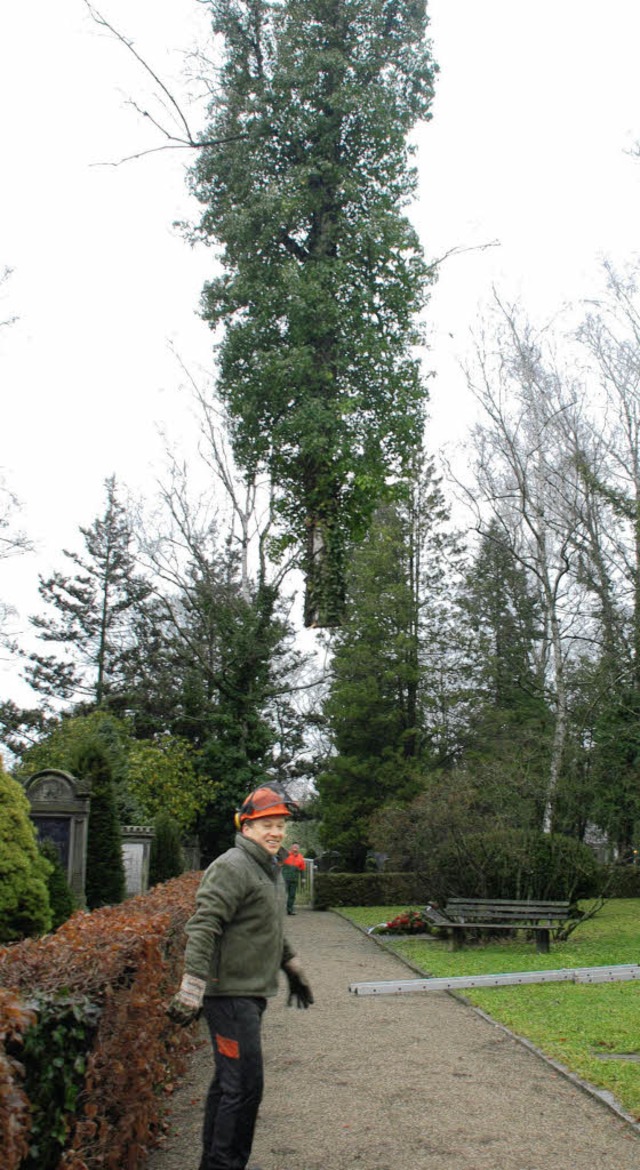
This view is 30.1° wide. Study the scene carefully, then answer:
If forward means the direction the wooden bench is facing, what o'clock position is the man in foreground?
The man in foreground is roughly at 12 o'clock from the wooden bench.

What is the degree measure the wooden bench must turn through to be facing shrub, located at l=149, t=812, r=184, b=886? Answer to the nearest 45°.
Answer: approximately 135° to its right

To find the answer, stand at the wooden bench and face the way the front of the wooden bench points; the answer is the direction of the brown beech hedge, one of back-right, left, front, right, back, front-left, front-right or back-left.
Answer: front

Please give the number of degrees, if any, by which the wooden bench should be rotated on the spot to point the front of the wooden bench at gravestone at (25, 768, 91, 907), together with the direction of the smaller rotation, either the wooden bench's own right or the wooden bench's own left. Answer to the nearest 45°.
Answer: approximately 90° to the wooden bench's own right

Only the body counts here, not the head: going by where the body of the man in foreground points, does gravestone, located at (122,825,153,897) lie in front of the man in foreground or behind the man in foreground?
behind

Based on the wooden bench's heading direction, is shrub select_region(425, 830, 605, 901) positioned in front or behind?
behind

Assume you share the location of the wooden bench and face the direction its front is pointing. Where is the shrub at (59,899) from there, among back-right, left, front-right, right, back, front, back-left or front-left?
front-right

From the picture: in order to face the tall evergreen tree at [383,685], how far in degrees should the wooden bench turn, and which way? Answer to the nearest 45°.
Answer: approximately 180°

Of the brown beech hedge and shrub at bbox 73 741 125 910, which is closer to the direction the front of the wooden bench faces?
the brown beech hedge

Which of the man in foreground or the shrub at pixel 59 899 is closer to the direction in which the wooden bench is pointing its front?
the man in foreground

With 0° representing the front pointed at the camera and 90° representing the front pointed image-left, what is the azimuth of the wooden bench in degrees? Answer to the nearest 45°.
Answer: approximately 0°

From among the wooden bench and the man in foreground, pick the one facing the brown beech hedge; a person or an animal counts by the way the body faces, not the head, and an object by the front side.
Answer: the wooden bench

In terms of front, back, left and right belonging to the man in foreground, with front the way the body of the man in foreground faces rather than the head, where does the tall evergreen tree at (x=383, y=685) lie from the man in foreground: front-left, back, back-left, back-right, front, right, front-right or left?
back-left
